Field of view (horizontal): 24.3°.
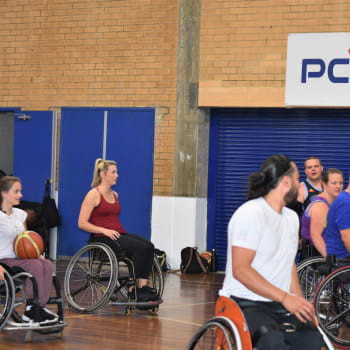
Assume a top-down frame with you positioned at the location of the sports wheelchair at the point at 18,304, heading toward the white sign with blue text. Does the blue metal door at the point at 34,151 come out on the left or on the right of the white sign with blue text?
left

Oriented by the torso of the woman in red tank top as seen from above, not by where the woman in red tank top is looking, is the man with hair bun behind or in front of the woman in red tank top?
in front

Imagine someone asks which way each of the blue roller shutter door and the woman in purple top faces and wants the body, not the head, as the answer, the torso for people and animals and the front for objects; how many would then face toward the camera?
1

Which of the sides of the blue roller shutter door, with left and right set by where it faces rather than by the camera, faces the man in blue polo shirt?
front

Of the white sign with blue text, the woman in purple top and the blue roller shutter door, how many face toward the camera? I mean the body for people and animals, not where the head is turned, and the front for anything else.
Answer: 2

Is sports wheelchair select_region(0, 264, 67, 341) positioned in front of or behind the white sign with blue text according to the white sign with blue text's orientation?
in front

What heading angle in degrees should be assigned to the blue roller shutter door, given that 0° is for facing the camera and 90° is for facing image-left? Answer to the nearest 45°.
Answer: approximately 0°

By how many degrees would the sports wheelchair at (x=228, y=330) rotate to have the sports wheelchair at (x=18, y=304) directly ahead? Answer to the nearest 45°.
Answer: approximately 180°

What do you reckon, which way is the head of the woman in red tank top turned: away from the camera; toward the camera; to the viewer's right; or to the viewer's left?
to the viewer's right

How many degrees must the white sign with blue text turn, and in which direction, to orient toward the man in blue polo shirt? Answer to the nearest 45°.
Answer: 0° — it already faces them
